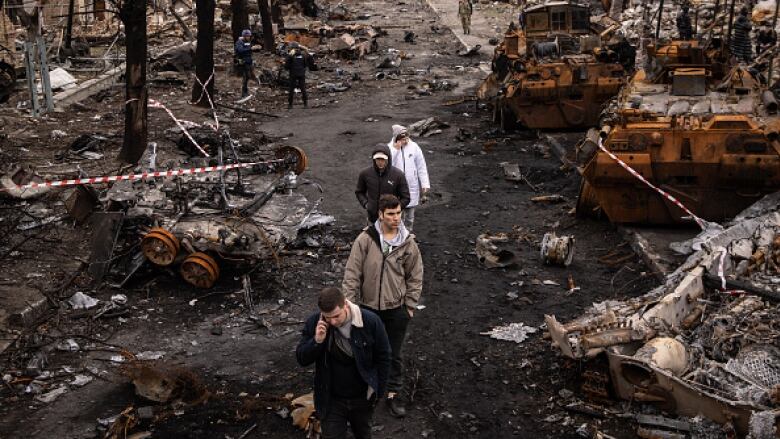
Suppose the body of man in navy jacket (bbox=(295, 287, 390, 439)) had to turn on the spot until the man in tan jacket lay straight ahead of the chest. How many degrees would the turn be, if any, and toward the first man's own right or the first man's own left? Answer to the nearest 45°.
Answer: approximately 180°

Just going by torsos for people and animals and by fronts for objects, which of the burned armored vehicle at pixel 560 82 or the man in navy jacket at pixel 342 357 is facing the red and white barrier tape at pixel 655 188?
the burned armored vehicle

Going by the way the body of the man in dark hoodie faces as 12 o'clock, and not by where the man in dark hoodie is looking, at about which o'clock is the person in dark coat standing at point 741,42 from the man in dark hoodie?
The person in dark coat standing is roughly at 7 o'clock from the man in dark hoodie.

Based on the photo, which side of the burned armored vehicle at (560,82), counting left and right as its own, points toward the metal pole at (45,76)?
right

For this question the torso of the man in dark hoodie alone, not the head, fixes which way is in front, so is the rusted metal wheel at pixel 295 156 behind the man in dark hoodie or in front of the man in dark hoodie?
behind

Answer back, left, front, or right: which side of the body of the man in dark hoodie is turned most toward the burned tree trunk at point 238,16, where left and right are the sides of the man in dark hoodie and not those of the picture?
back
